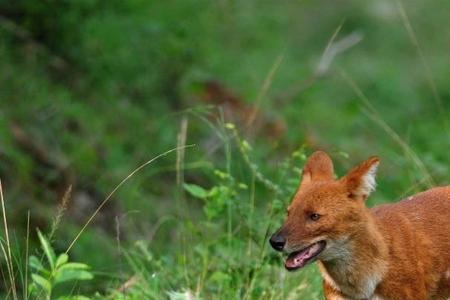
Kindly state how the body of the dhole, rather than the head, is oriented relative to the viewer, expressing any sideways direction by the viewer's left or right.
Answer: facing the viewer and to the left of the viewer
